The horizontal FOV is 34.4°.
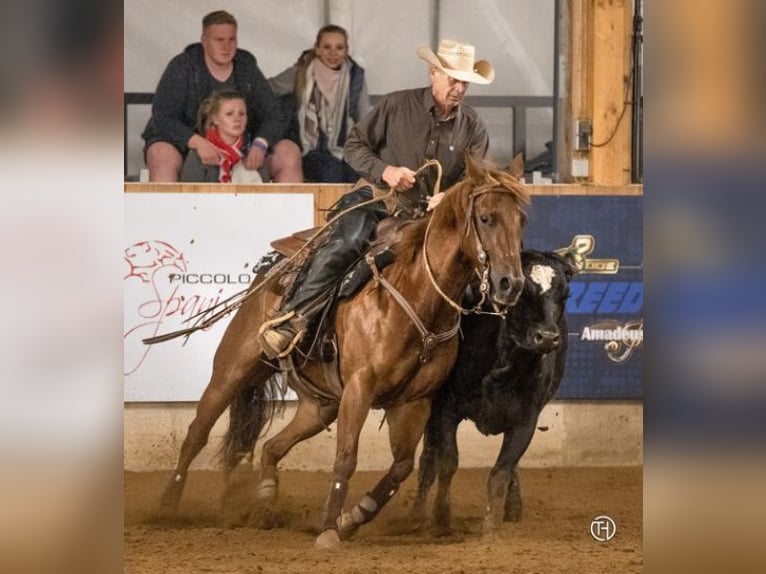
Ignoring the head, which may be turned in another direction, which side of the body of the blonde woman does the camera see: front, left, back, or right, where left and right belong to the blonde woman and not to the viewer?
front

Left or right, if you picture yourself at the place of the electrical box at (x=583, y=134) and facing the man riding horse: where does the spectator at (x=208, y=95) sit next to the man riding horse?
right

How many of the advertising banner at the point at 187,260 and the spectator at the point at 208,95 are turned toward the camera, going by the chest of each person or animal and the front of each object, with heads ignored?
2

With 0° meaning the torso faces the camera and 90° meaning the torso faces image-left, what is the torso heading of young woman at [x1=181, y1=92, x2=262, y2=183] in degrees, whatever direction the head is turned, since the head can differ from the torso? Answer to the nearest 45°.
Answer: approximately 315°

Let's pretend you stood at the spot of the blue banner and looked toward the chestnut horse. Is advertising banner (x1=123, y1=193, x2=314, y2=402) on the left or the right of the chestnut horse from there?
right

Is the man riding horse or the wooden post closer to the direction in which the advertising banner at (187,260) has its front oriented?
the man riding horse

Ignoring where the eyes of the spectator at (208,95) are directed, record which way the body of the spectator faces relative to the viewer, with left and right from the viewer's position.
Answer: facing the viewer

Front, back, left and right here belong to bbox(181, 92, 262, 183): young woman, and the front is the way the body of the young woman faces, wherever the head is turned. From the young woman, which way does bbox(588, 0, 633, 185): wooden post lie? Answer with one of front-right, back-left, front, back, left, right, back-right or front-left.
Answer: front-left

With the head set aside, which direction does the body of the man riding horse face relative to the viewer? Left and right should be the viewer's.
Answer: facing the viewer and to the right of the viewer

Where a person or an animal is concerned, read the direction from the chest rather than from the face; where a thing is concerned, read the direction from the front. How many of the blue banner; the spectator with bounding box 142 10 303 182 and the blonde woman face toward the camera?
3

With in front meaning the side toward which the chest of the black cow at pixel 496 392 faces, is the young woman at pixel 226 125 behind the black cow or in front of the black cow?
behind
